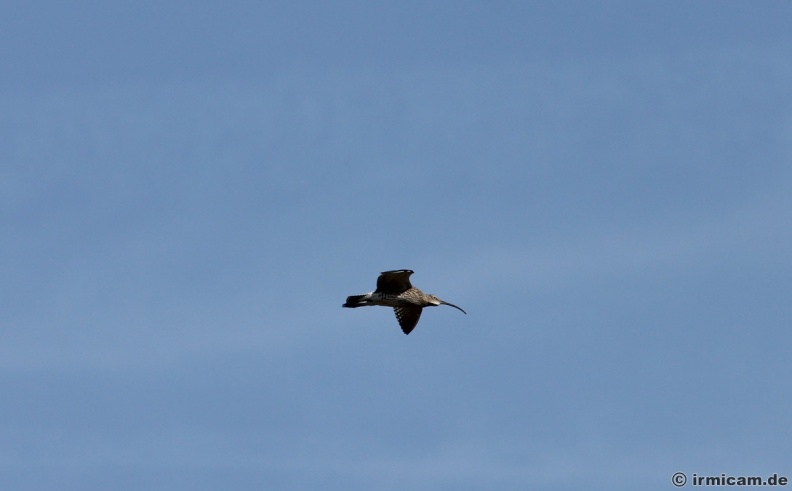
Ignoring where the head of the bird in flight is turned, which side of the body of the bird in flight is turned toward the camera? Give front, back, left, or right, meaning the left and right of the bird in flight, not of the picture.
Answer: right
